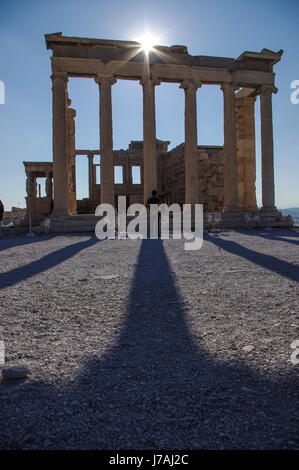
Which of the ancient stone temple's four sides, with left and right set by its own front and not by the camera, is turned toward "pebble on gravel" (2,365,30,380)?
front

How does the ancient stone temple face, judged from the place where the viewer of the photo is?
facing the viewer
